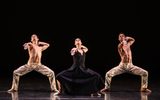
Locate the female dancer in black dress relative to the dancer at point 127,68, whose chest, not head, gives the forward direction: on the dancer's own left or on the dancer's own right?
on the dancer's own right

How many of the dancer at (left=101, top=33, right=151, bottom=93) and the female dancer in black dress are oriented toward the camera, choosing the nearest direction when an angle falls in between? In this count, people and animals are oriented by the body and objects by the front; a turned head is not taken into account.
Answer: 2

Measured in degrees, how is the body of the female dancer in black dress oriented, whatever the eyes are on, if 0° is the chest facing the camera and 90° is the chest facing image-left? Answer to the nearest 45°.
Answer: approximately 0°

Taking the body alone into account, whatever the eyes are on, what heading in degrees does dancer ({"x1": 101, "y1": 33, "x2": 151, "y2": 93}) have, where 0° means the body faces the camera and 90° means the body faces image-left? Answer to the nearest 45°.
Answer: approximately 0°

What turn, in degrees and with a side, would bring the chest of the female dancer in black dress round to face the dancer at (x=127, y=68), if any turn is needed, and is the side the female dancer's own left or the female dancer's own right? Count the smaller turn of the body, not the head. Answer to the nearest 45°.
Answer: approximately 90° to the female dancer's own left
